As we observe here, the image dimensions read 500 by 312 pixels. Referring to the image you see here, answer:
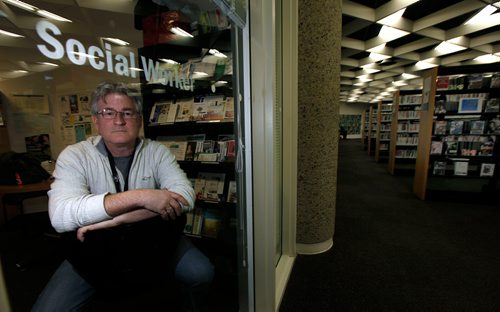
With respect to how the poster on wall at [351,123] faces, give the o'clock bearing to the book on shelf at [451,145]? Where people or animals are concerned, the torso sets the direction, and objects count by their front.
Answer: The book on shelf is roughly at 12 o'clock from the poster on wall.

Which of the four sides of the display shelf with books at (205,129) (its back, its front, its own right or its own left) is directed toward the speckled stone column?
left

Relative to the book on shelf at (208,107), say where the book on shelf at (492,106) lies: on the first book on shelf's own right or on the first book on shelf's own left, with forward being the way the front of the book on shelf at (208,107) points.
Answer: on the first book on shelf's own left

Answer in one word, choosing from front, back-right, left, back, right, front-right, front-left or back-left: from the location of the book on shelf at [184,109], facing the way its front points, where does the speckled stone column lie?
left

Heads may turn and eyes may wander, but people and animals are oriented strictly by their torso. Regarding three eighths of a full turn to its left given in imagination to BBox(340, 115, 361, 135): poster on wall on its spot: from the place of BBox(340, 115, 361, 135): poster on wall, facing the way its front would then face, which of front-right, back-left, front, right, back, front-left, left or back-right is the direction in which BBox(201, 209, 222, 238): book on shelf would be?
back-right

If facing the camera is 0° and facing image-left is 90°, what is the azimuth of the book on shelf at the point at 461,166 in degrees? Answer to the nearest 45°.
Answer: approximately 0°

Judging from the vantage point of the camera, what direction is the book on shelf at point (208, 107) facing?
facing the viewer

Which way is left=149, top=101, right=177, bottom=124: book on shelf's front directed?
toward the camera

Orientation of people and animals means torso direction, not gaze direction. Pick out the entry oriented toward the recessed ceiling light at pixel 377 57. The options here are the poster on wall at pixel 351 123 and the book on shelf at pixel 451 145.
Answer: the poster on wall

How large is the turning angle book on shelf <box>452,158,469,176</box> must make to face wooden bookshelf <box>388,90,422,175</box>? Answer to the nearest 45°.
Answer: approximately 135° to its right

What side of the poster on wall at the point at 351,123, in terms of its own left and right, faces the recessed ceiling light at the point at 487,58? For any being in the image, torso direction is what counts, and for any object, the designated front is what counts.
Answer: front

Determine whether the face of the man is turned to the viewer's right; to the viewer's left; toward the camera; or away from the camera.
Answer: toward the camera

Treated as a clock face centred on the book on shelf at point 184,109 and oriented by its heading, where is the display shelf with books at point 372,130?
The display shelf with books is roughly at 8 o'clock from the book on shelf.

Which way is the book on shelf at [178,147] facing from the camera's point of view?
toward the camera

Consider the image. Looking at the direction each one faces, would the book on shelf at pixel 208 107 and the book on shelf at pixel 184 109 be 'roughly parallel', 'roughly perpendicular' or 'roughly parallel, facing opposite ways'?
roughly parallel
